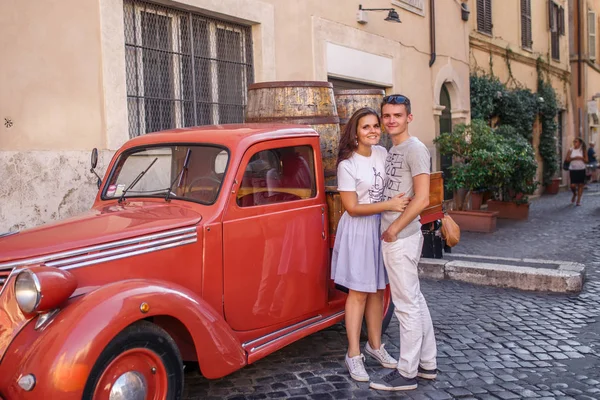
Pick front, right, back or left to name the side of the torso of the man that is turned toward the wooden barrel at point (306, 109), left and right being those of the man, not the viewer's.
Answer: right

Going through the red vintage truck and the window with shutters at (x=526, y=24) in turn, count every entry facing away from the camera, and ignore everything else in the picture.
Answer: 0

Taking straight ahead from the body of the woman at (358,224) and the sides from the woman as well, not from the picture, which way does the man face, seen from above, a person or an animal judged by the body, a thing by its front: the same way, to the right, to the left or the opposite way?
to the right

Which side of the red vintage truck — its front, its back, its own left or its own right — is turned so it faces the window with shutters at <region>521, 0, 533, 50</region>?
back

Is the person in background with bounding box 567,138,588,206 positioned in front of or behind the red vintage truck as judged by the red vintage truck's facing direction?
behind

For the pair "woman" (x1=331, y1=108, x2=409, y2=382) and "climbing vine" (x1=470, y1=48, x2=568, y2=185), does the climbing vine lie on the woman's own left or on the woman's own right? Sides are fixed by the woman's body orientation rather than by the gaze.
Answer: on the woman's own left

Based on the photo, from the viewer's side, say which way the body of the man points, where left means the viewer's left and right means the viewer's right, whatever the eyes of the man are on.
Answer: facing the viewer and to the left of the viewer

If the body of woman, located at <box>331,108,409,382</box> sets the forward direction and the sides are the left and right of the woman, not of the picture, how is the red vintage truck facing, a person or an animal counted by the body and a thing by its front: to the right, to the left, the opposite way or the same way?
to the right

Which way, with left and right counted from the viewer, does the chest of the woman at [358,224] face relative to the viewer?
facing the viewer and to the right of the viewer

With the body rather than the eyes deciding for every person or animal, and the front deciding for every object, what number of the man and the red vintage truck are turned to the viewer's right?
0
